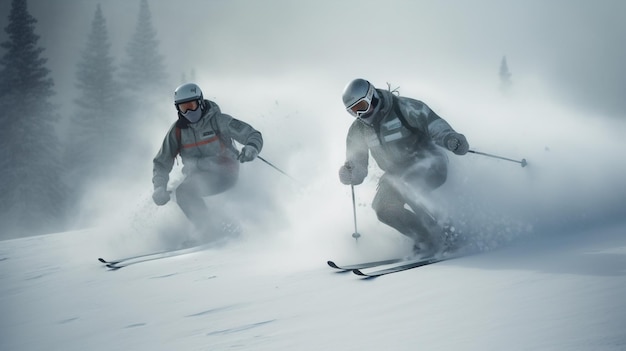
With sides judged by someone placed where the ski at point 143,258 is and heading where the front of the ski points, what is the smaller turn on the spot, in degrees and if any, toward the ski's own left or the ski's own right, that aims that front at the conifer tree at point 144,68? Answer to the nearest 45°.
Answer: approximately 135° to the ski's own right

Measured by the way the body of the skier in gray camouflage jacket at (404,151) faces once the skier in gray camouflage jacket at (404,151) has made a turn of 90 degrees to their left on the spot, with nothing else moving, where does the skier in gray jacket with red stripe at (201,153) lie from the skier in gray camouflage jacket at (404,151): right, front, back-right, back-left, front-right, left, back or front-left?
back

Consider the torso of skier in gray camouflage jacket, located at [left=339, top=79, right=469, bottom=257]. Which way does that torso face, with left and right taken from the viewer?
facing the viewer and to the left of the viewer

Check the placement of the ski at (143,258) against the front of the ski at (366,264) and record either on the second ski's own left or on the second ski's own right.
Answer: on the second ski's own right

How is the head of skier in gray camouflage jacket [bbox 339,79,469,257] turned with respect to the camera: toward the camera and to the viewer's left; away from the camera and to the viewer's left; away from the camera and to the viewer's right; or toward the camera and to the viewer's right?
toward the camera and to the viewer's left

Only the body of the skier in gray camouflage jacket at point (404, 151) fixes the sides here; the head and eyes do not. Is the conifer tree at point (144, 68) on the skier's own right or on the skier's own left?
on the skier's own right

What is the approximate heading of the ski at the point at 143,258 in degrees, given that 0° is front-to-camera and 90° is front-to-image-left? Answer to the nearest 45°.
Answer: approximately 45°

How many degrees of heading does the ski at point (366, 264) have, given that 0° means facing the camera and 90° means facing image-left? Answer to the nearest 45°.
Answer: approximately 45°

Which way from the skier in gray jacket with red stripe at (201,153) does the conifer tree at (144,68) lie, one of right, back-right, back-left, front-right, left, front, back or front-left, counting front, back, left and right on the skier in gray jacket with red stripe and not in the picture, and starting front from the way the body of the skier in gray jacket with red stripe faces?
back-right

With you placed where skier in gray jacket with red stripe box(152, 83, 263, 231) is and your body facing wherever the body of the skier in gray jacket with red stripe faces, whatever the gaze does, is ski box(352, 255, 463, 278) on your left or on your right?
on your left

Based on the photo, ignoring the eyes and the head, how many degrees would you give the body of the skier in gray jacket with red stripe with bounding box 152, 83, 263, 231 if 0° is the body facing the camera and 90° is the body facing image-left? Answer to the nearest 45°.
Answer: approximately 45°
